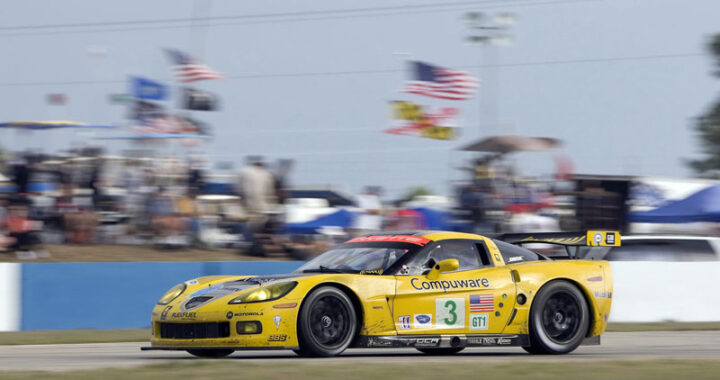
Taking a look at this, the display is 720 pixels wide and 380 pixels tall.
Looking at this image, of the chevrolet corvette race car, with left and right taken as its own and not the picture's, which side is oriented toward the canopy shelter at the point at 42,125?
right

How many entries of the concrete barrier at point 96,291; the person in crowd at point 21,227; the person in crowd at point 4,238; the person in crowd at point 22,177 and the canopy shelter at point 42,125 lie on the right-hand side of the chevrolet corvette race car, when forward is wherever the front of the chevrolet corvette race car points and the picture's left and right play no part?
5

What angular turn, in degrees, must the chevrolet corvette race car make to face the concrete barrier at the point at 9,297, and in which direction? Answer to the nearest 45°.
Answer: approximately 90° to its right

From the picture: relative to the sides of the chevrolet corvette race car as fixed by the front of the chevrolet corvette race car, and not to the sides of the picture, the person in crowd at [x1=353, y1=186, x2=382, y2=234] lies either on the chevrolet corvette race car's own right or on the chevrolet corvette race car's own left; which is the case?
on the chevrolet corvette race car's own right

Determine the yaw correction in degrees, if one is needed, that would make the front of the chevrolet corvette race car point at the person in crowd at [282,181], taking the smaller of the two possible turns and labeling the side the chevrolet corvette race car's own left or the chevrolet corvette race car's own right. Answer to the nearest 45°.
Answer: approximately 135° to the chevrolet corvette race car's own right

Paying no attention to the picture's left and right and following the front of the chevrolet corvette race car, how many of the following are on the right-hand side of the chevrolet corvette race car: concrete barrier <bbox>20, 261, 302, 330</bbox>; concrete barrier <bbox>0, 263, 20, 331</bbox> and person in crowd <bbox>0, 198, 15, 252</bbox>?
3

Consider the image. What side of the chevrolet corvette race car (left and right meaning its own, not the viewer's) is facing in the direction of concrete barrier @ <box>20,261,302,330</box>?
right

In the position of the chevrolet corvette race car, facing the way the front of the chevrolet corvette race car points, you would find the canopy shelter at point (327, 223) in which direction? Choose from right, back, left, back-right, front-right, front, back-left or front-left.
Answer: back-right

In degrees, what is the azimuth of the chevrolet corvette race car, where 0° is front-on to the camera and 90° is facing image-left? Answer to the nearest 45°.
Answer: approximately 45°

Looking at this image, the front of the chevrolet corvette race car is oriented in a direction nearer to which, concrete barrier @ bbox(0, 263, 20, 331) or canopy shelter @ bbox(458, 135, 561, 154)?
the concrete barrier

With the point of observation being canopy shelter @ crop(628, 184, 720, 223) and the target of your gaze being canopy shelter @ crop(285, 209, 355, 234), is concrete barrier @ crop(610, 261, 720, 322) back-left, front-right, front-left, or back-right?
front-left

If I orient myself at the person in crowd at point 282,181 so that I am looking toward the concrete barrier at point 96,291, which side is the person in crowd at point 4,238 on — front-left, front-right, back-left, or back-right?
front-right

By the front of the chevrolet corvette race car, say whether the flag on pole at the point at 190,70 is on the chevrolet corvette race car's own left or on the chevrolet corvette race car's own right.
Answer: on the chevrolet corvette race car's own right
